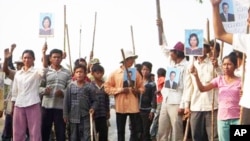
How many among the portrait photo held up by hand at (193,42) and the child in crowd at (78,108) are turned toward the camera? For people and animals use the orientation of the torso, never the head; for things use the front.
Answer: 2

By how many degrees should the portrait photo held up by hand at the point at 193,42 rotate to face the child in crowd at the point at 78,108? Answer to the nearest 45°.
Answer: approximately 90° to its right

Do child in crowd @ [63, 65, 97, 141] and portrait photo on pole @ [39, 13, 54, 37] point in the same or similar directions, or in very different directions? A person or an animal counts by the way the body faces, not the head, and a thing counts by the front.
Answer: same or similar directions

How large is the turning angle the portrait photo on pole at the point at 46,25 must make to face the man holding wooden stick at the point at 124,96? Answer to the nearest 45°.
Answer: approximately 90° to its left

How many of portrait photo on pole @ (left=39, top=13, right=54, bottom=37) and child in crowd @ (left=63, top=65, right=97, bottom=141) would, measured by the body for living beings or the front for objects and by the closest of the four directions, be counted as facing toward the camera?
2

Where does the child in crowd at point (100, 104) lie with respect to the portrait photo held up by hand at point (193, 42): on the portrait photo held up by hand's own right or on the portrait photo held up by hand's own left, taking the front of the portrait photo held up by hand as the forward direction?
on the portrait photo held up by hand's own right

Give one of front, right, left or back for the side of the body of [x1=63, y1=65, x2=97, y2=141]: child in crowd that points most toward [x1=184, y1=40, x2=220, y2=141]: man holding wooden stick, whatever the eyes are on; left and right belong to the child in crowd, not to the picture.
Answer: left

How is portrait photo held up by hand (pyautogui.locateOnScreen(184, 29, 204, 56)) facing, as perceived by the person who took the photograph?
facing the viewer

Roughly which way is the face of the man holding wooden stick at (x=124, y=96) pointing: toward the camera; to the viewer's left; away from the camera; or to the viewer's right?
toward the camera

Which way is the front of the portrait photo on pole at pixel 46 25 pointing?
toward the camera
